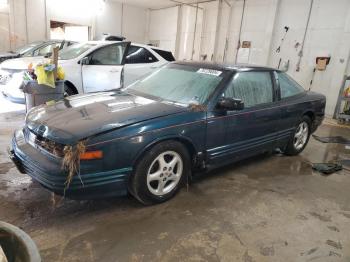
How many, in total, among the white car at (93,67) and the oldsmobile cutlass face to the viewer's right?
0

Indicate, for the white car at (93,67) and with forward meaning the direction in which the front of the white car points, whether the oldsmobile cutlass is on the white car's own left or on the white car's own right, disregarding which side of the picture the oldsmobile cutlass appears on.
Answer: on the white car's own left

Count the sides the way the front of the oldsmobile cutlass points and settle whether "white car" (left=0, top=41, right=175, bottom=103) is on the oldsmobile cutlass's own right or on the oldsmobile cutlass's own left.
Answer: on the oldsmobile cutlass's own right

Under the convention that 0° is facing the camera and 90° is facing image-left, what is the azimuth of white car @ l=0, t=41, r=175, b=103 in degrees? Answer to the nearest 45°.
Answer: approximately 45°

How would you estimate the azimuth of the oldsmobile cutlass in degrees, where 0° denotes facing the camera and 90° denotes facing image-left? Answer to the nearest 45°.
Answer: approximately 45°
